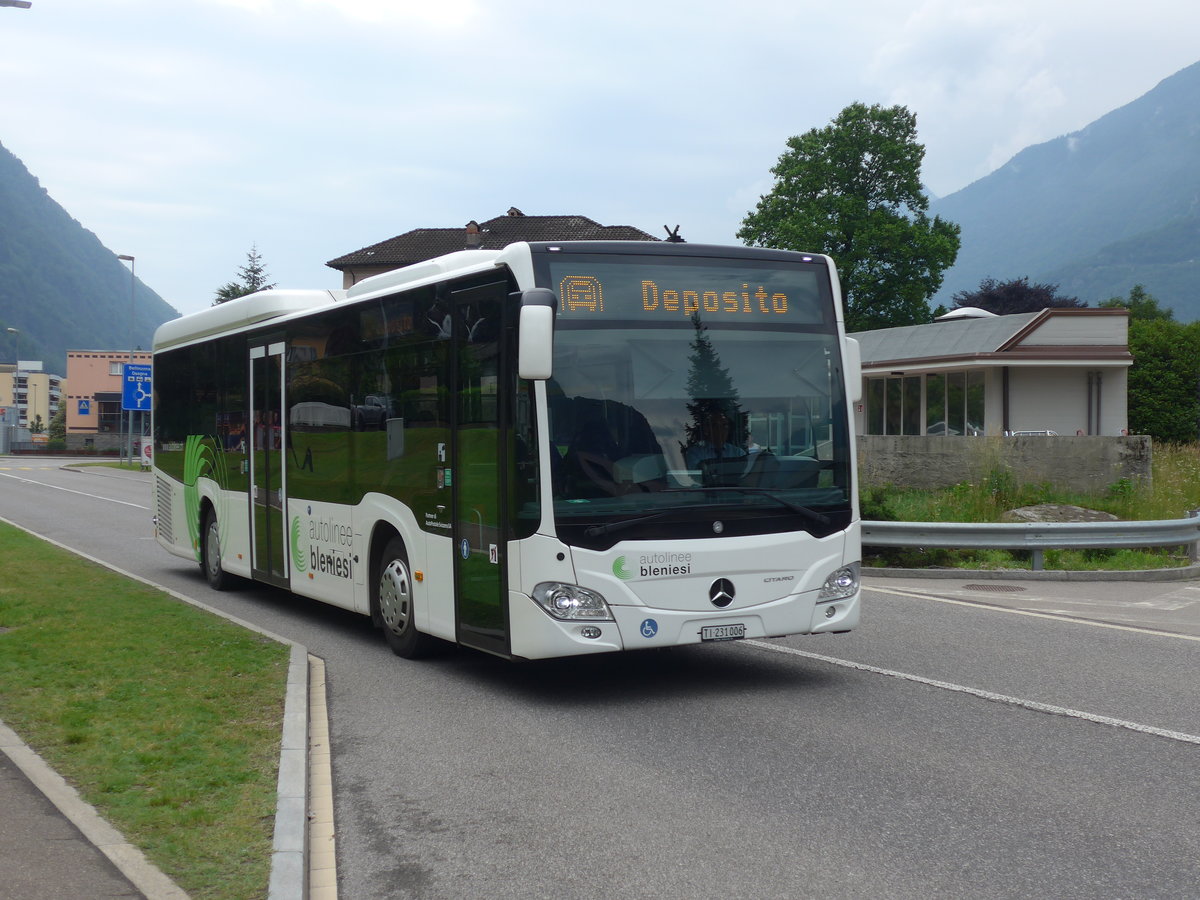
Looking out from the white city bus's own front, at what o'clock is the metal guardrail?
The metal guardrail is roughly at 9 o'clock from the white city bus.

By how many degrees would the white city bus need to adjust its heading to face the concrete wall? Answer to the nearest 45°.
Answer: approximately 90° to its left

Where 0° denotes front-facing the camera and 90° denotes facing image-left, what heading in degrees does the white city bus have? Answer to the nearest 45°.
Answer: approximately 315°

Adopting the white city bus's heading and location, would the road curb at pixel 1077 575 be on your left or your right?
on your left

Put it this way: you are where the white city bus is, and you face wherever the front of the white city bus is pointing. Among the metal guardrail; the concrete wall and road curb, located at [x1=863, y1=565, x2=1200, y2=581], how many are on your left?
3
